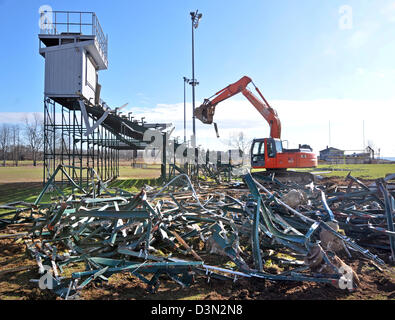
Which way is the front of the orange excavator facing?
to the viewer's left
